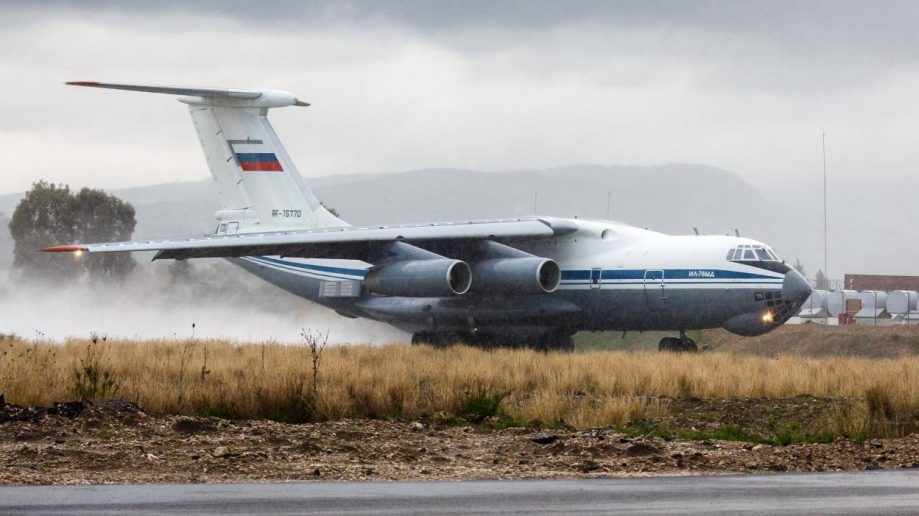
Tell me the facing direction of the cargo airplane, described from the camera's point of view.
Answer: facing the viewer and to the right of the viewer
